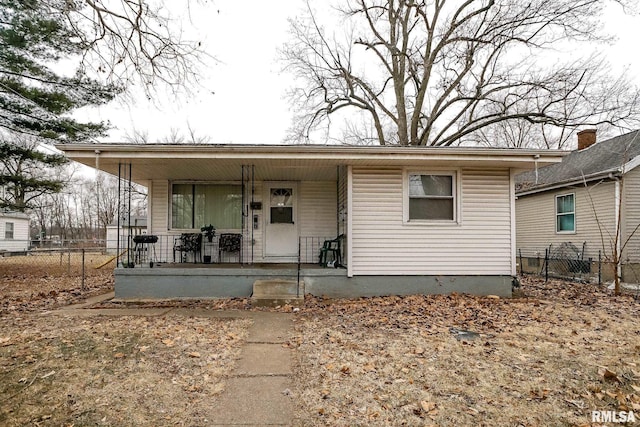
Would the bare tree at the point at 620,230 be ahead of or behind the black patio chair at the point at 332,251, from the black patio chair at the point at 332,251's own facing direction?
behind

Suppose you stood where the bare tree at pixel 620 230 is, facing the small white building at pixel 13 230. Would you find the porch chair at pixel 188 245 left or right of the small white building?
left

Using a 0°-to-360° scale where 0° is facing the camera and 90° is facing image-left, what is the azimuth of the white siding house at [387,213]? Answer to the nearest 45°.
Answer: approximately 0°

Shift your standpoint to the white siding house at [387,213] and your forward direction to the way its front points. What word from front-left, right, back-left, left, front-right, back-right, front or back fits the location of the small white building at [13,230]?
back-right

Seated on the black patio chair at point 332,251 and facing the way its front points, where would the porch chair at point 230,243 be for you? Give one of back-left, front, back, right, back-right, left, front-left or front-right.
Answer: front-right
